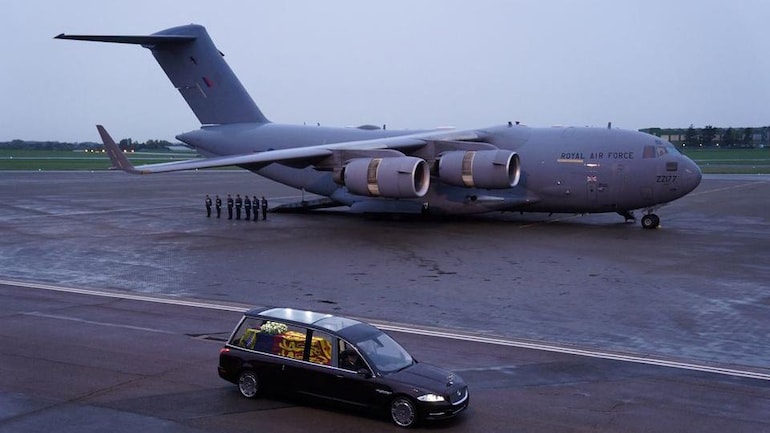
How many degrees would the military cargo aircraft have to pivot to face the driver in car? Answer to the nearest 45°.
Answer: approximately 45° to its right

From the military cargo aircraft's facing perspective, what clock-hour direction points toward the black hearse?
The black hearse is roughly at 2 o'clock from the military cargo aircraft.

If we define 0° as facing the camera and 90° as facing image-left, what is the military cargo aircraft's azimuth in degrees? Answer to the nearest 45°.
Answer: approximately 315°

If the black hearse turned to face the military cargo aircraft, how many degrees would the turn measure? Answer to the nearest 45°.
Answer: approximately 135° to its left
